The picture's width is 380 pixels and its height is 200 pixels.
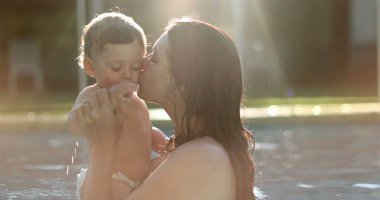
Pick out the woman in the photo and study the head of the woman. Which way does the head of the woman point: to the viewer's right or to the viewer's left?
to the viewer's left

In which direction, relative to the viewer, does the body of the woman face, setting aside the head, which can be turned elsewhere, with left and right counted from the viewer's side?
facing to the left of the viewer

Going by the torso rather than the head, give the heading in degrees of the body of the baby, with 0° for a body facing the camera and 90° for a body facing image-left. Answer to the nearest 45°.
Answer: approximately 315°

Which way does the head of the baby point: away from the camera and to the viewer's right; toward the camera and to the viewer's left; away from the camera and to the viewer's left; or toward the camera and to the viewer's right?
toward the camera and to the viewer's right

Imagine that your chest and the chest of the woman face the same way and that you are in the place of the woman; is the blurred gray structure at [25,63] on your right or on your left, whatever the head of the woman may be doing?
on your right
